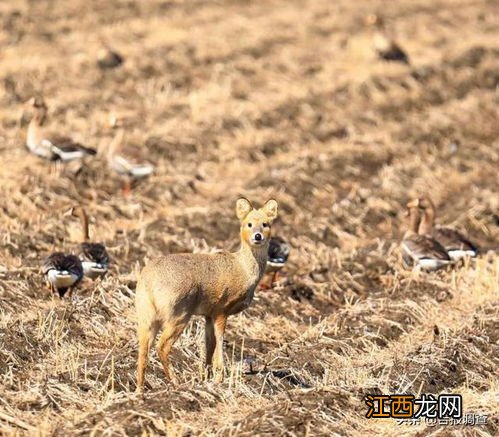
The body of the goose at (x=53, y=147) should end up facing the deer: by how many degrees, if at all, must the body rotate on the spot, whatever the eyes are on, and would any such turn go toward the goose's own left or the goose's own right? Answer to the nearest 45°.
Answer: approximately 90° to the goose's own left

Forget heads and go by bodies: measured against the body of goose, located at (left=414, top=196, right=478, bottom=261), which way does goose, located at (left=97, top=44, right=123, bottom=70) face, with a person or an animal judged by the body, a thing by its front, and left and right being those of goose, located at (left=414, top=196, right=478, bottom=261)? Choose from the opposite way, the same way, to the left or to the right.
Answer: the same way

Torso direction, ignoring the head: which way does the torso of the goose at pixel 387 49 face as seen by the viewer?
to the viewer's left

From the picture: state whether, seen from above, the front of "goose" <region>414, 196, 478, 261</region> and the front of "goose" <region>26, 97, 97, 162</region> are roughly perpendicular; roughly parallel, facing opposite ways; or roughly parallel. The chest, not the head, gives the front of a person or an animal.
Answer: roughly parallel

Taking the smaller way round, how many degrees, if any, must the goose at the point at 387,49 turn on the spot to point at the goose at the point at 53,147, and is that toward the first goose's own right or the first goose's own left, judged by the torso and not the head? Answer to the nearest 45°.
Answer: approximately 45° to the first goose's own left

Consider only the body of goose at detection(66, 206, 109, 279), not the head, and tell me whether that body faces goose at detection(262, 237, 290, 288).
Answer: no

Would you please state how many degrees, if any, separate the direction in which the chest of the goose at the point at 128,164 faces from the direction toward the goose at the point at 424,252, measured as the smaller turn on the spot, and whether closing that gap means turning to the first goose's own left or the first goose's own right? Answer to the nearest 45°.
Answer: approximately 135° to the first goose's own left

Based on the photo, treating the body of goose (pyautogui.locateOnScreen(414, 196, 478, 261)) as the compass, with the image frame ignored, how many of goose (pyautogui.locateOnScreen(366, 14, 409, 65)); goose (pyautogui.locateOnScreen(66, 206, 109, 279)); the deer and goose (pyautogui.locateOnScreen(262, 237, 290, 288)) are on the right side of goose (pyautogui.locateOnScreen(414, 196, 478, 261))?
1

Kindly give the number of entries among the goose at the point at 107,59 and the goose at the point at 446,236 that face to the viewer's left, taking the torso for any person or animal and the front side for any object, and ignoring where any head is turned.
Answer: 2

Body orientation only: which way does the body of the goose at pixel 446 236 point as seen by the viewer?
to the viewer's left

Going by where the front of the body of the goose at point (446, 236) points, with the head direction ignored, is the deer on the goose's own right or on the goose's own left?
on the goose's own left

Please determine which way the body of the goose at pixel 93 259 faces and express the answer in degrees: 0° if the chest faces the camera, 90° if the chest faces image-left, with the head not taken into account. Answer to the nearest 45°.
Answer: approximately 135°

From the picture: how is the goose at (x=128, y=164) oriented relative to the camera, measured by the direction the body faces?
to the viewer's left

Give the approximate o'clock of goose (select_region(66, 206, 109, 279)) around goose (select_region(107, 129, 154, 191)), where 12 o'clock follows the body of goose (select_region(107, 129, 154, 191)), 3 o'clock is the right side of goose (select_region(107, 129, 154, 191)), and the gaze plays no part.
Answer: goose (select_region(66, 206, 109, 279)) is roughly at 9 o'clock from goose (select_region(107, 129, 154, 191)).

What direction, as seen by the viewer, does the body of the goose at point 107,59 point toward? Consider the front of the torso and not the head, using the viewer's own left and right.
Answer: facing to the left of the viewer

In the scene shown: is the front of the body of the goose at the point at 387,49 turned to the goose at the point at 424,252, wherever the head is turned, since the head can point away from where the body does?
no

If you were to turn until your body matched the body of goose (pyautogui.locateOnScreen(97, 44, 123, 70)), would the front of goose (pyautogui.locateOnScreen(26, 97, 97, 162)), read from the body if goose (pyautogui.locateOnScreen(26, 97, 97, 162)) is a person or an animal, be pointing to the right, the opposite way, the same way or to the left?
the same way

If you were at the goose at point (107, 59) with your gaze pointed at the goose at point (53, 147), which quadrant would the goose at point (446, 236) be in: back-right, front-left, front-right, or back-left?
front-left

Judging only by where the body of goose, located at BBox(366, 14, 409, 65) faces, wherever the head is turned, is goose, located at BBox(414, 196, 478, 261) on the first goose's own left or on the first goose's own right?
on the first goose's own left

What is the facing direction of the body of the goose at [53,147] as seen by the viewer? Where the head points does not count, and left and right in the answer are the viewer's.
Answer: facing to the left of the viewer

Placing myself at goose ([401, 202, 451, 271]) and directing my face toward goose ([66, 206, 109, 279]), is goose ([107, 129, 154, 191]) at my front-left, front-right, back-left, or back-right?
front-right
